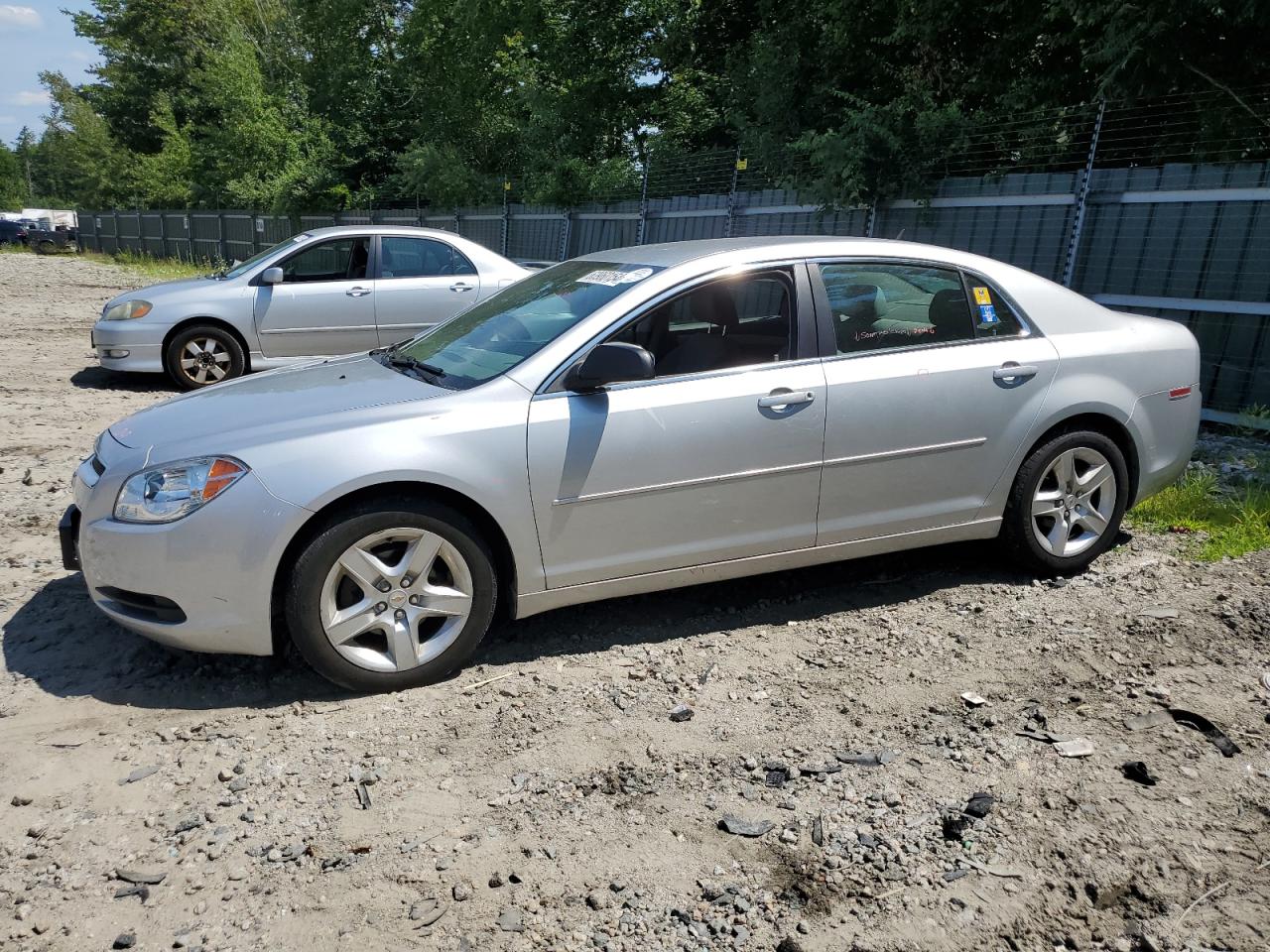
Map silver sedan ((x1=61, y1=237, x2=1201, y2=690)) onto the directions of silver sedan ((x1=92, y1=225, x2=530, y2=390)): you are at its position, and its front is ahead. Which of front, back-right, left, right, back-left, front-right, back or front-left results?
left

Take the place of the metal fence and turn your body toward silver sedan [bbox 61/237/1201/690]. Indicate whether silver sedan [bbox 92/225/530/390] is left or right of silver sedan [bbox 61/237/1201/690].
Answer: right

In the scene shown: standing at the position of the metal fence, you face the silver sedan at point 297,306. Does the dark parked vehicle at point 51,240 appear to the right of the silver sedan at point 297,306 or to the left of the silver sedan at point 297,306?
right

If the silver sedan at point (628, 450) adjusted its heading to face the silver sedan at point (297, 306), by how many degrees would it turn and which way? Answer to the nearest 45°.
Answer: approximately 90° to its right

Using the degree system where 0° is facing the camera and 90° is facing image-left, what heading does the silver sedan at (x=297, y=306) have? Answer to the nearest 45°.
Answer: approximately 90°

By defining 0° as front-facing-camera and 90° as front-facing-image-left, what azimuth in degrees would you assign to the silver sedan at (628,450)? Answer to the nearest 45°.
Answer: approximately 45°

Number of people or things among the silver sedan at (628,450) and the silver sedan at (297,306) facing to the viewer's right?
0

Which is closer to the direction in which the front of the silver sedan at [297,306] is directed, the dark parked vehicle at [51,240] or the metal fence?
the dark parked vehicle
